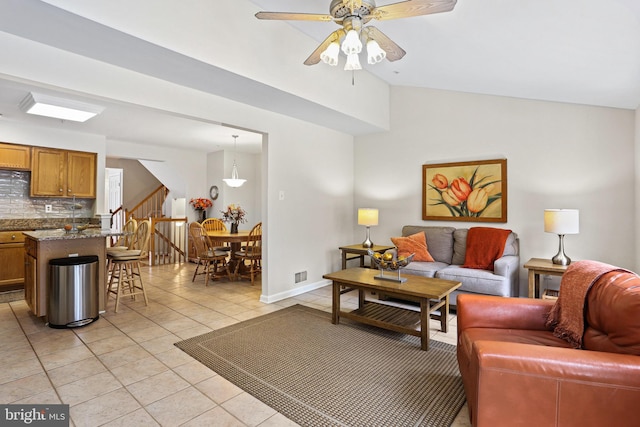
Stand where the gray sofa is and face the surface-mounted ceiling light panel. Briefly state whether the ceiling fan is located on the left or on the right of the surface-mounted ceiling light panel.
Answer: left

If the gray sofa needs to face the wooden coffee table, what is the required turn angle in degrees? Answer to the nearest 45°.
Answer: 0° — it already faces it

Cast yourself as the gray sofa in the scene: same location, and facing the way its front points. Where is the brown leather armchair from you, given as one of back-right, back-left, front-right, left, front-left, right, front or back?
front-left

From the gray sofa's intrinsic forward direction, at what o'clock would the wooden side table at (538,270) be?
The wooden side table is roughly at 8 o'clock from the gray sofa.

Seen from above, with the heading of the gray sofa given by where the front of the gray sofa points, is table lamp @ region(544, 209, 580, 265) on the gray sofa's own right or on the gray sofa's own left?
on the gray sofa's own left

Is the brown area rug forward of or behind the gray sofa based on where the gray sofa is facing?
forward

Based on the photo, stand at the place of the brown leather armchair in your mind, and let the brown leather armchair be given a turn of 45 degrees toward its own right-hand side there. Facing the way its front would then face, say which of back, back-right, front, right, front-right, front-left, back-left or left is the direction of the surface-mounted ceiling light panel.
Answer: front-left

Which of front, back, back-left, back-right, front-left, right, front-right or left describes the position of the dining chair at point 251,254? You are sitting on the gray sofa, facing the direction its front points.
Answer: front-right

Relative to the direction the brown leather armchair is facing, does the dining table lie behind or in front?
in front

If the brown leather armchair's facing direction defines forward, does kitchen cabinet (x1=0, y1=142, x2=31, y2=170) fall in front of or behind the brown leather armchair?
in front

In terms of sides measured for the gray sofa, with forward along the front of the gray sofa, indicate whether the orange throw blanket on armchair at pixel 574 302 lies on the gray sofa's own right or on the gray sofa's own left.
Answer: on the gray sofa's own left

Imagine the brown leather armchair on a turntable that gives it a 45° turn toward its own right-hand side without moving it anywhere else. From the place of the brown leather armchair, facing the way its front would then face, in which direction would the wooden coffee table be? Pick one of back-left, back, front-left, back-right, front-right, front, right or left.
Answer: front

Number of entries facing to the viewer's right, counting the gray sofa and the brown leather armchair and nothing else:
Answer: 0

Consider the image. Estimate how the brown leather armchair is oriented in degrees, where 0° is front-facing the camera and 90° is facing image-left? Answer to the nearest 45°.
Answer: approximately 90°

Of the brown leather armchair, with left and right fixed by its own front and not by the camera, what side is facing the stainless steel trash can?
front

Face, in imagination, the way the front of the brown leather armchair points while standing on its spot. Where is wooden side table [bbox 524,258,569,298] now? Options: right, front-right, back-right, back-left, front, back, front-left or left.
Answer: right

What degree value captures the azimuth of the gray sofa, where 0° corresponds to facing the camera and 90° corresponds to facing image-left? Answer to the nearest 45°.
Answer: approximately 45°

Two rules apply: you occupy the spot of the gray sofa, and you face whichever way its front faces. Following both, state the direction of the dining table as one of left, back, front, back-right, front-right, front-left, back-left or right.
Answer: front-right

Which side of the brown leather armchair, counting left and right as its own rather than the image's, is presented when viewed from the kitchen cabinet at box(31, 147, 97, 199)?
front
